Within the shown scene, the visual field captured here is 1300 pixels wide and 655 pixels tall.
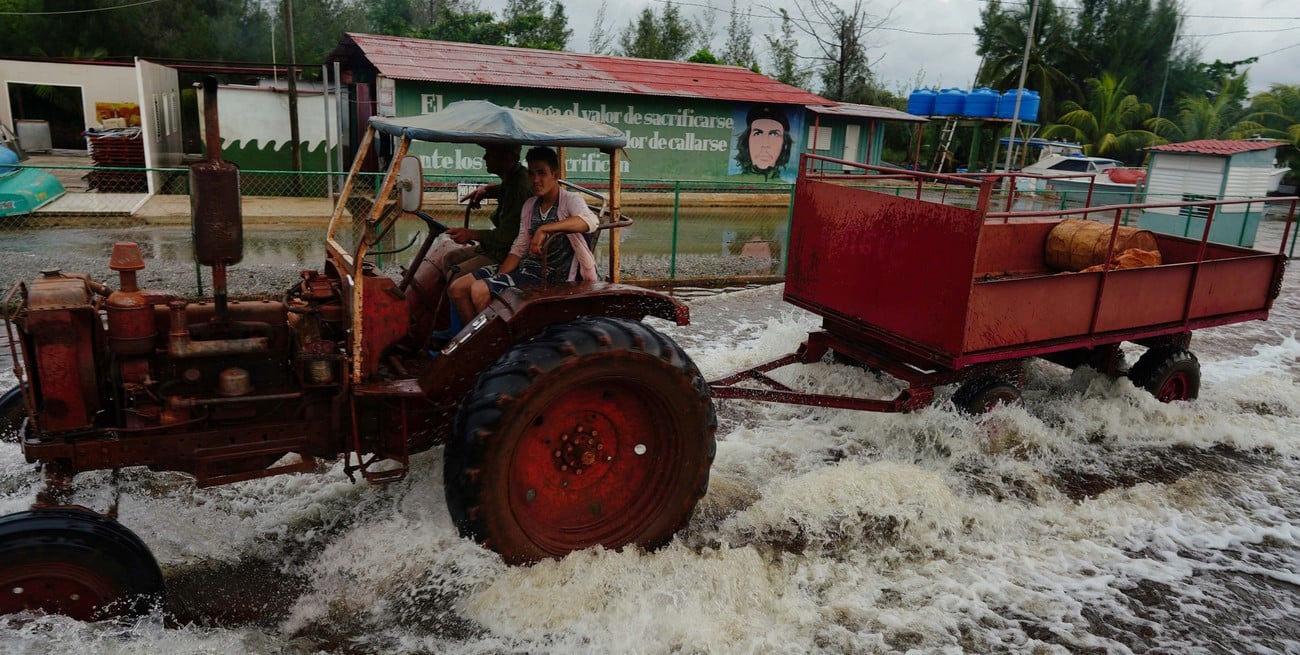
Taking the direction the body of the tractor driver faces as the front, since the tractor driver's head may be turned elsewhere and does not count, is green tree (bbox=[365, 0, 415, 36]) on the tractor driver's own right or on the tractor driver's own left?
on the tractor driver's own right

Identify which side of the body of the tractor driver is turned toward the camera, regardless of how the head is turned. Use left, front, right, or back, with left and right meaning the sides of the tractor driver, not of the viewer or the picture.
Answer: left

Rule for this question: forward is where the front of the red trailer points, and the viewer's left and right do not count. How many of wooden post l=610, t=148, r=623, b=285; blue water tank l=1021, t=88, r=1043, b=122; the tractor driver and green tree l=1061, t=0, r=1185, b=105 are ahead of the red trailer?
2

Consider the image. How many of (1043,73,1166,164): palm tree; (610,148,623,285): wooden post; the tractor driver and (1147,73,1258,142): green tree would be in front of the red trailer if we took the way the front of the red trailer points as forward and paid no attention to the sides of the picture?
2

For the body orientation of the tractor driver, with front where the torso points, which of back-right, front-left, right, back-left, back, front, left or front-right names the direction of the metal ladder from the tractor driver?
back-right

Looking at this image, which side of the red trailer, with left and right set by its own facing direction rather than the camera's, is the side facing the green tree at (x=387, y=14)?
right

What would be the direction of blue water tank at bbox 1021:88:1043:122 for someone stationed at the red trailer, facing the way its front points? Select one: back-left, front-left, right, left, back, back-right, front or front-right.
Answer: back-right

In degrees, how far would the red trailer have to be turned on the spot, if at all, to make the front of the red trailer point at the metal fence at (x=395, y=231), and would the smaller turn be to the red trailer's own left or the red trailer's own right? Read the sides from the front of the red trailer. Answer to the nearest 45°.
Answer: approximately 90° to the red trailer's own right

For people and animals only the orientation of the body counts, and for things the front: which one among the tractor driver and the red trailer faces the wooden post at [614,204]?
the red trailer

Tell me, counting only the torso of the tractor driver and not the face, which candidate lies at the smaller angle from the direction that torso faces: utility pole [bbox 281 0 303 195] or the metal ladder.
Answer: the utility pole

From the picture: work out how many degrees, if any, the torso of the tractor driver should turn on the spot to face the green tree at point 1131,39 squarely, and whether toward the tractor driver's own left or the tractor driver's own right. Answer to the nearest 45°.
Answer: approximately 135° to the tractor driver's own right

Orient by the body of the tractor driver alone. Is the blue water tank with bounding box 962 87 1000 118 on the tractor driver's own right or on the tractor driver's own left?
on the tractor driver's own right

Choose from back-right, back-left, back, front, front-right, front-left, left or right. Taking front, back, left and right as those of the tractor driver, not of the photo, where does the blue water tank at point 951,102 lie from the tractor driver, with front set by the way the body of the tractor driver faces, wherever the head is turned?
back-right

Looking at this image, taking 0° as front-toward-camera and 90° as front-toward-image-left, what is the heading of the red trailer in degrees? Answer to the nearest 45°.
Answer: approximately 45°

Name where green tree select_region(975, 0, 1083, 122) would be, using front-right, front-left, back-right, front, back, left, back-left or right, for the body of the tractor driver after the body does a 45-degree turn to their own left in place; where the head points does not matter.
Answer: back
